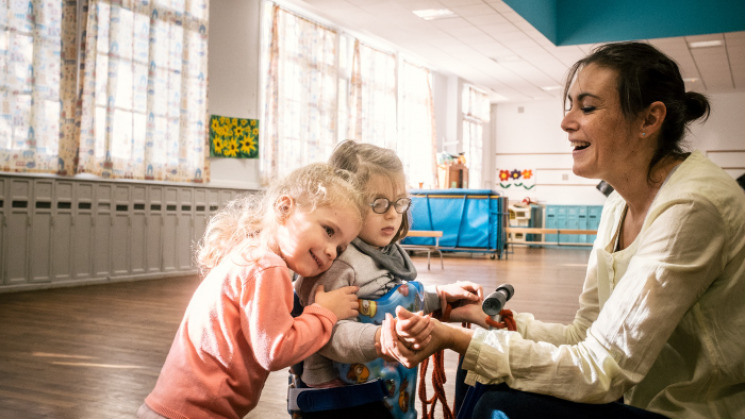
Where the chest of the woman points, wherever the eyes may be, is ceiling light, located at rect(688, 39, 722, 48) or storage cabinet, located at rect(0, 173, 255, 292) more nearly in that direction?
the storage cabinet

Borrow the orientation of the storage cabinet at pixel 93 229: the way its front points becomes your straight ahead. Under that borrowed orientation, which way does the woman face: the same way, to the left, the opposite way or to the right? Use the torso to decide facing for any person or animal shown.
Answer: the opposite way

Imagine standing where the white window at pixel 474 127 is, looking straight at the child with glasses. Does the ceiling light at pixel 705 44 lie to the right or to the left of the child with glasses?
left

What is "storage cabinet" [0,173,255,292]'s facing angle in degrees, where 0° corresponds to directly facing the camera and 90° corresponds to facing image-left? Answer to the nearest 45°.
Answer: approximately 315°

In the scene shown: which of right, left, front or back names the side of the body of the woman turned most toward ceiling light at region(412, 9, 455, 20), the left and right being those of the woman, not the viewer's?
right

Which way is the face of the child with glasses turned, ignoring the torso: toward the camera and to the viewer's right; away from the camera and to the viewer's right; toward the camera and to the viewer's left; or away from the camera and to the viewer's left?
toward the camera and to the viewer's right

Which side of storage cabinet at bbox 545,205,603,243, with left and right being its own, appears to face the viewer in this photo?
front

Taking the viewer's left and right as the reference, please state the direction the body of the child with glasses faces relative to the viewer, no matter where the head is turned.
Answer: facing the viewer and to the right of the viewer

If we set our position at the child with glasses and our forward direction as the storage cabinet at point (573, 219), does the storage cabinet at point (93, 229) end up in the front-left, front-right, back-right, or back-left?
front-left

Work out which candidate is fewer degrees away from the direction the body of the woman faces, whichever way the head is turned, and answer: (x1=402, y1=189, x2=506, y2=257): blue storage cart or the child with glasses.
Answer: the child with glasses

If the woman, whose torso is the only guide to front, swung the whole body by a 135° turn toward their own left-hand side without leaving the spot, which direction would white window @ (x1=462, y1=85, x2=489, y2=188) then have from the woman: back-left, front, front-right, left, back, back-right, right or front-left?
back-left

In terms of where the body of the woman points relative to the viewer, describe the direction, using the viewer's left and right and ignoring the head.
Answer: facing to the left of the viewer

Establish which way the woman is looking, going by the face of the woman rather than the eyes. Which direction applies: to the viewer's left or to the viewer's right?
to the viewer's left

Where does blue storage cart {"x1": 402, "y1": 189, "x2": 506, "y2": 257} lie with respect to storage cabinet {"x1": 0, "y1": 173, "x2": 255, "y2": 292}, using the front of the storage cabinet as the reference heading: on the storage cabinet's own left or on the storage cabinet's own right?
on the storage cabinet's own left

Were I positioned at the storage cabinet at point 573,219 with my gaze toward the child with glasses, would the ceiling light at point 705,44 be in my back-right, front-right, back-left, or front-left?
front-left

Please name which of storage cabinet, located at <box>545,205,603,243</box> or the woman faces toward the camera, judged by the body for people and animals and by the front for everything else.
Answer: the storage cabinet
